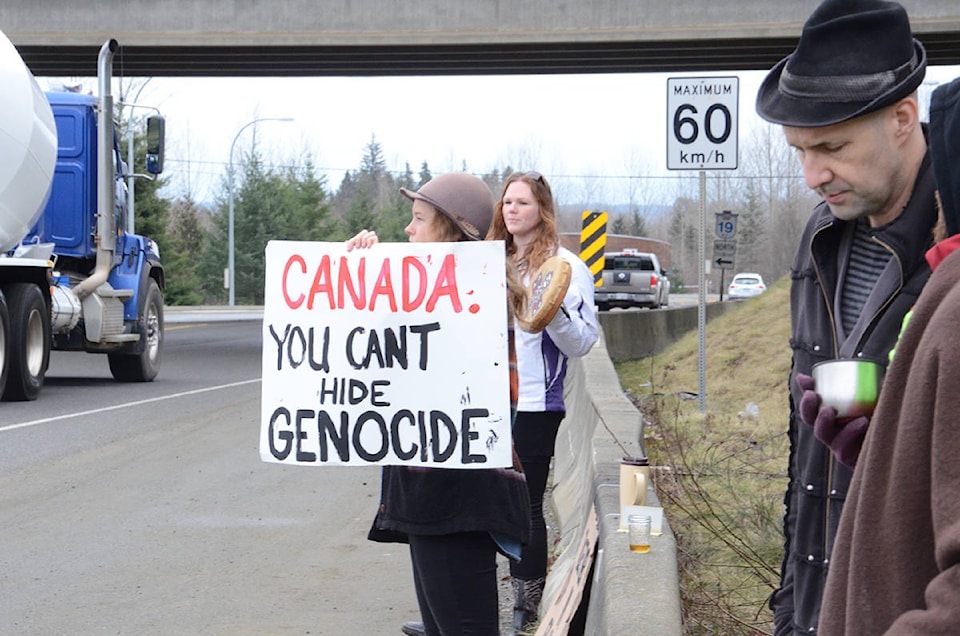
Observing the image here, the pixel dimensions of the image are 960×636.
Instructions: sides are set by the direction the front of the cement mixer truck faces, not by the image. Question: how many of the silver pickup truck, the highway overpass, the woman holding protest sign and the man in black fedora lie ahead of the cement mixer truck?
2

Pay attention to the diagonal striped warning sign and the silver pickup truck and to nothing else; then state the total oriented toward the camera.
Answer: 1

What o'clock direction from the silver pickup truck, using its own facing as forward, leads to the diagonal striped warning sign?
The diagonal striped warning sign is roughly at 6 o'clock from the silver pickup truck.

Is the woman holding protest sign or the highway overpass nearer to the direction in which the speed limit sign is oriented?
the woman holding protest sign

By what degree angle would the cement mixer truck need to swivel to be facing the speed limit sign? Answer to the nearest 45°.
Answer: approximately 90° to its right

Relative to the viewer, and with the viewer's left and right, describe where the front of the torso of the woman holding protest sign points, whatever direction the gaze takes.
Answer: facing to the left of the viewer

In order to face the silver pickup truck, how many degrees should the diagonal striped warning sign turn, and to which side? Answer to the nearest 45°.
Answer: approximately 180°

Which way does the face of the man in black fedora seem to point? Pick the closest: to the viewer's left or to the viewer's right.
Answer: to the viewer's left
